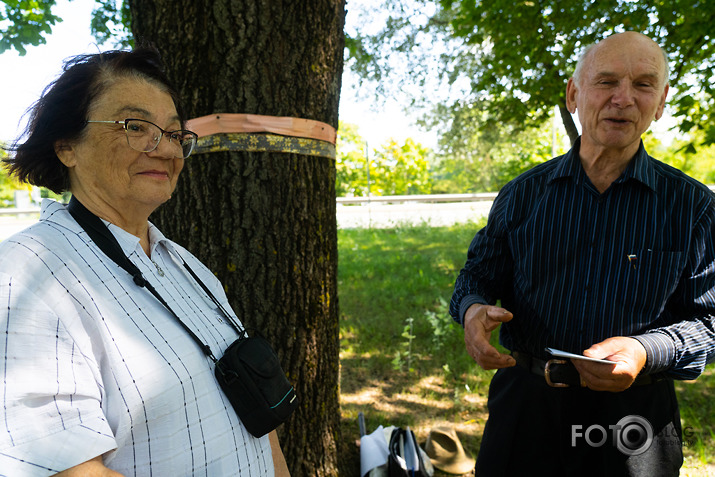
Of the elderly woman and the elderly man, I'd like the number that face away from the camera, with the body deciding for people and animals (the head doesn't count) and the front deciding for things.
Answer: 0

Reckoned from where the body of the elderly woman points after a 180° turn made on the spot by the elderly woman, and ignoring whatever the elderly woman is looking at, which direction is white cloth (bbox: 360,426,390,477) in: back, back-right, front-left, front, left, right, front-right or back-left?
right

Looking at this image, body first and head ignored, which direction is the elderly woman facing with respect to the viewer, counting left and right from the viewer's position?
facing the viewer and to the right of the viewer

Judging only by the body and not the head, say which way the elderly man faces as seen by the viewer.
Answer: toward the camera

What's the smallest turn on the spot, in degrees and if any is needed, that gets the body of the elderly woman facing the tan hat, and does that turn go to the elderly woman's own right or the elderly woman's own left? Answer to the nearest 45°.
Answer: approximately 90° to the elderly woman's own left

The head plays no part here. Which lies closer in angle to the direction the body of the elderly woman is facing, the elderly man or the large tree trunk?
the elderly man

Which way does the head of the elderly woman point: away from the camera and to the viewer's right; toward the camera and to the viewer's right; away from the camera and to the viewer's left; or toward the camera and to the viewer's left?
toward the camera and to the viewer's right

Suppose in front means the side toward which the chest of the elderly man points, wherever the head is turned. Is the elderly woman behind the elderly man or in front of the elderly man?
in front

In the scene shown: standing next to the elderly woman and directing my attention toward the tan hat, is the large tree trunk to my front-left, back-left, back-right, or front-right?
front-left

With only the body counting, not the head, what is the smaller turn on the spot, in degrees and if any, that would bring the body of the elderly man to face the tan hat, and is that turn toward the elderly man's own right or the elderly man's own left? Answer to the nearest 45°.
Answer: approximately 135° to the elderly man's own right

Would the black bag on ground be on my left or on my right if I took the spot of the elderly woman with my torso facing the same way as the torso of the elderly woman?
on my left
